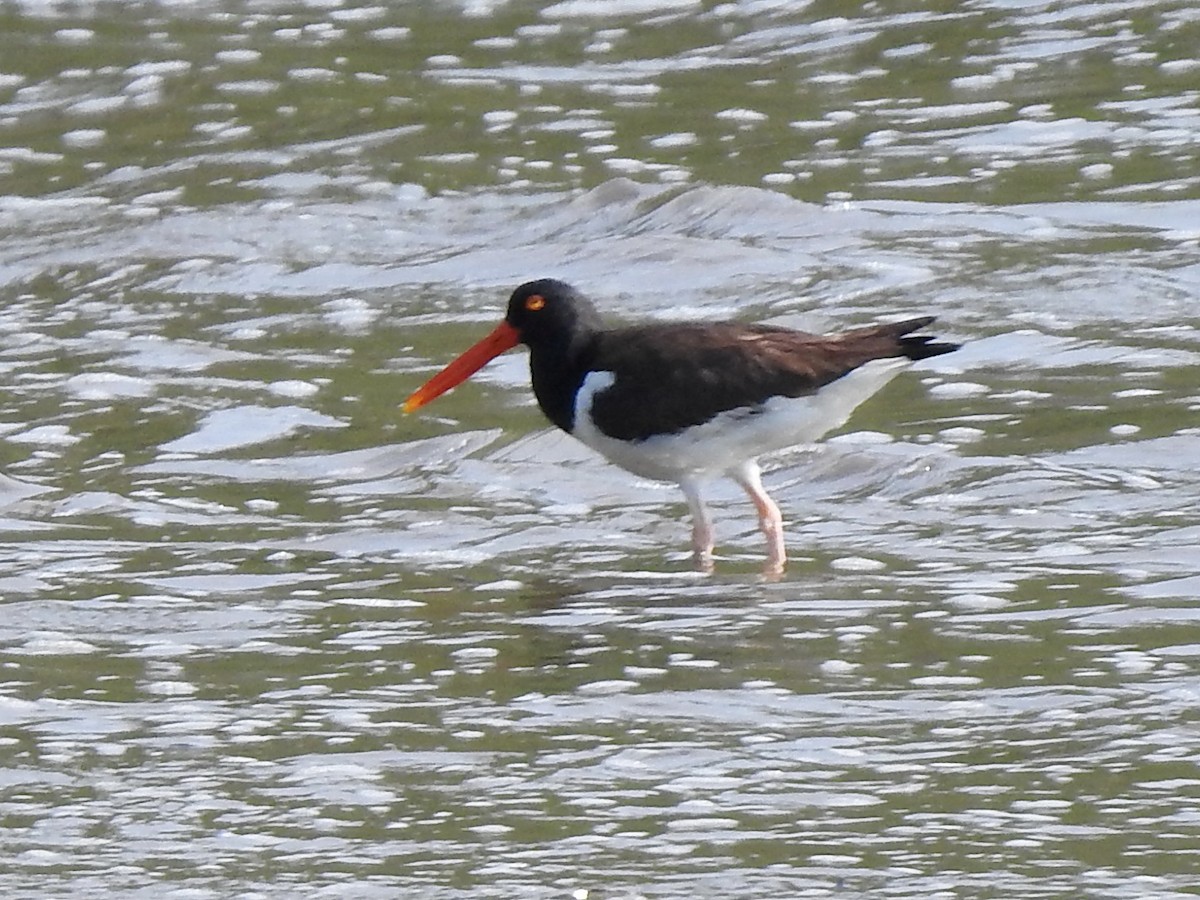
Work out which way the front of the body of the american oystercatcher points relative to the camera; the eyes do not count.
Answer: to the viewer's left
